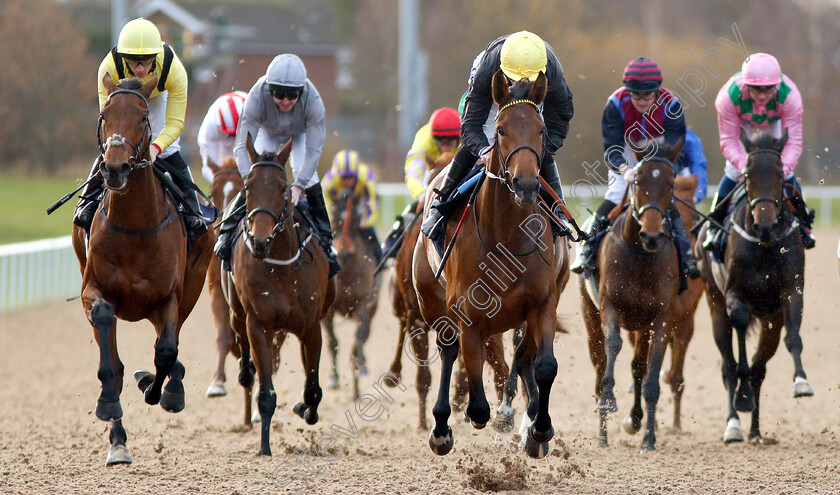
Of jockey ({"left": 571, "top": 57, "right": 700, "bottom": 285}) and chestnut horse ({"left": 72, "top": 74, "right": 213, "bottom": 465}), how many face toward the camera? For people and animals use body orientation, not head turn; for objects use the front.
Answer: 2

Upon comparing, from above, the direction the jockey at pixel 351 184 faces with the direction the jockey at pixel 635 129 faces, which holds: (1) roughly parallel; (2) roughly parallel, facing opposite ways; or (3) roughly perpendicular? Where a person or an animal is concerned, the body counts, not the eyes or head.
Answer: roughly parallel

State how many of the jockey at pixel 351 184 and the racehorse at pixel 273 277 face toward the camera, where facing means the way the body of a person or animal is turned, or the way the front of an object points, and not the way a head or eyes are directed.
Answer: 2

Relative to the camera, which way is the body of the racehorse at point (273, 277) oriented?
toward the camera

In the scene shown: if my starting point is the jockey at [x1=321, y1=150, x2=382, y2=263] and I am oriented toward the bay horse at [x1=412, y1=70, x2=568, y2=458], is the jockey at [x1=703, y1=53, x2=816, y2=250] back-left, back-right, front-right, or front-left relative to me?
front-left

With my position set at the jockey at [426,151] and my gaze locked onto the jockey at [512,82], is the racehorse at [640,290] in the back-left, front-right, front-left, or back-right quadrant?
front-left

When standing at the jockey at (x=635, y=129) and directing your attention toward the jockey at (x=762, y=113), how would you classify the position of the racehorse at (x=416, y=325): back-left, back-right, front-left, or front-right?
back-left

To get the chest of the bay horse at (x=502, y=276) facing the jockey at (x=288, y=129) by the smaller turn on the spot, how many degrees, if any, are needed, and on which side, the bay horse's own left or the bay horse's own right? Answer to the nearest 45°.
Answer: approximately 135° to the bay horse's own right

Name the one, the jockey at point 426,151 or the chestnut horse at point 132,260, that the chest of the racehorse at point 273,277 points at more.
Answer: the chestnut horse

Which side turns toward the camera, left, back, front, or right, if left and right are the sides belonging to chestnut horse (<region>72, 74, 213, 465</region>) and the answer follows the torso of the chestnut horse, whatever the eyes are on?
front

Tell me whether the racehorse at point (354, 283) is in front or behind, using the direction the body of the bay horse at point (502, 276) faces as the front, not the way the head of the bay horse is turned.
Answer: behind

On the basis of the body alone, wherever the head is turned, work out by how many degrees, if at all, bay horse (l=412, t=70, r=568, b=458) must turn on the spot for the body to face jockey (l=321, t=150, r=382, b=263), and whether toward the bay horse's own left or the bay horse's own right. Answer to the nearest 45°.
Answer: approximately 180°

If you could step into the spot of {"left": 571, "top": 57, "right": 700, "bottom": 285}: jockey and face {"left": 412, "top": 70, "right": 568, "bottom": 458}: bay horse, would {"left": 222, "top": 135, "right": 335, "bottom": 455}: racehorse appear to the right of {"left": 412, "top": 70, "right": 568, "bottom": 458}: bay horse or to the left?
right

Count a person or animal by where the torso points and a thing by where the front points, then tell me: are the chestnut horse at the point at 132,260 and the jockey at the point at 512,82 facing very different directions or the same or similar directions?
same or similar directions

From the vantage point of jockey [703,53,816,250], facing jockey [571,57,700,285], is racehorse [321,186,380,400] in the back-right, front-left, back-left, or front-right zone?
front-right

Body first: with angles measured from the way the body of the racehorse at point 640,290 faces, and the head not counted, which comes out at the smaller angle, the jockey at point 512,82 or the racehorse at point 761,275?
the jockey

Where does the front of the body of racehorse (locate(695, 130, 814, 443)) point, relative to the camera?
toward the camera

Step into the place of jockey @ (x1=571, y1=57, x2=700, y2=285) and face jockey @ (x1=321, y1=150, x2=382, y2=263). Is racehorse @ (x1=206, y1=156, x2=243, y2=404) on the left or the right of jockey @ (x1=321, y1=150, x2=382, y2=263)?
left

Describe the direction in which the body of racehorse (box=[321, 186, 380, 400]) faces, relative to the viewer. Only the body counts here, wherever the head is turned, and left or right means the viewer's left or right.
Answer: facing the viewer
